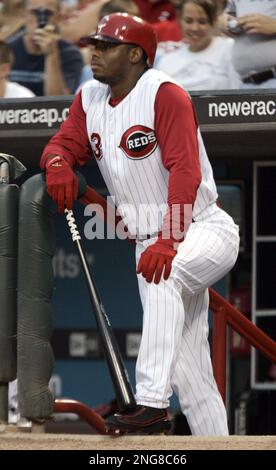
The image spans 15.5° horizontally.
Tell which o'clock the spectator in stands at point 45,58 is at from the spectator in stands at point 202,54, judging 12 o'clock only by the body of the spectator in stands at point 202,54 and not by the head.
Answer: the spectator in stands at point 45,58 is roughly at 4 o'clock from the spectator in stands at point 202,54.

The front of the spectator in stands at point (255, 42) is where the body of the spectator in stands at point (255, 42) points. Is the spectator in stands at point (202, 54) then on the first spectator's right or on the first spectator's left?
on the first spectator's right

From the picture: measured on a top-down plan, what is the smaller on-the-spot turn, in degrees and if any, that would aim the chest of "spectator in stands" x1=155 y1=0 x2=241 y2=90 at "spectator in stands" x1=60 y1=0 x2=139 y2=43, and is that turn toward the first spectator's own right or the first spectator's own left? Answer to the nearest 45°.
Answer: approximately 135° to the first spectator's own right

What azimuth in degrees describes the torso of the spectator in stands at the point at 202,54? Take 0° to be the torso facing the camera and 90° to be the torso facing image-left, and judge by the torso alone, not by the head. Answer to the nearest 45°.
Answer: approximately 0°

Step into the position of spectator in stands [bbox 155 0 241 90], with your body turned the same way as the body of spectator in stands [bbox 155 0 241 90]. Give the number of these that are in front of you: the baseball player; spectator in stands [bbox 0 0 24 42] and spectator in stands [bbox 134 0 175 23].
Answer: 1

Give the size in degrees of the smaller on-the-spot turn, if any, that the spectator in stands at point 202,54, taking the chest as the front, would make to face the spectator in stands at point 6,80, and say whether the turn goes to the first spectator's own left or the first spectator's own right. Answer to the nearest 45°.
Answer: approximately 90° to the first spectator's own right
